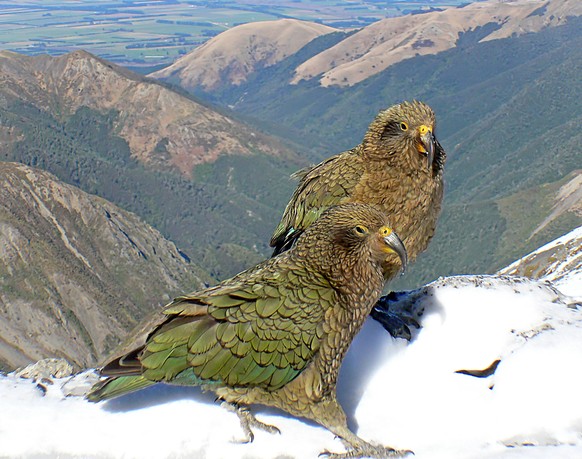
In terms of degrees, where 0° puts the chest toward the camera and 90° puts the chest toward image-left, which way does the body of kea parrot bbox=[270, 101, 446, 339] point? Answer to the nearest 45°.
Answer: approximately 315°

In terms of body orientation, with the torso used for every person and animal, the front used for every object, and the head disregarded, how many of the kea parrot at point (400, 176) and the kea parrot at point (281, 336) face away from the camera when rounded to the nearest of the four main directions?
0

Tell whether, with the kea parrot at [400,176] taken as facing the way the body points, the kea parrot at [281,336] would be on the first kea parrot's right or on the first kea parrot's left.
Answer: on the first kea parrot's right

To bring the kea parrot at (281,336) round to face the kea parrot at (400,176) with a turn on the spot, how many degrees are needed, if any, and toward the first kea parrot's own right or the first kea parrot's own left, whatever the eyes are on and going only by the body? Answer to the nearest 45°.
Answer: approximately 45° to the first kea parrot's own left

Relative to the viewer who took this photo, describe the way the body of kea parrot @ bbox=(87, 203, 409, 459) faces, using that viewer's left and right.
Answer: facing to the right of the viewer
